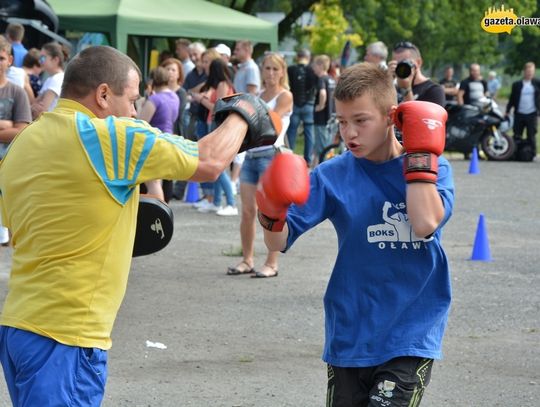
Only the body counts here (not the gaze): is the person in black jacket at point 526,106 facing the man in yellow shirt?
yes

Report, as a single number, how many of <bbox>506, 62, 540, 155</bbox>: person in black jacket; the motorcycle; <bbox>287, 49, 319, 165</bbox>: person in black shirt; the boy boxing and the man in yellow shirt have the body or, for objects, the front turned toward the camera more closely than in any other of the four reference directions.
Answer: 2

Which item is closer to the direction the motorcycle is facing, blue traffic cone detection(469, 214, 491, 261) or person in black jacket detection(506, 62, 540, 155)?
the person in black jacket

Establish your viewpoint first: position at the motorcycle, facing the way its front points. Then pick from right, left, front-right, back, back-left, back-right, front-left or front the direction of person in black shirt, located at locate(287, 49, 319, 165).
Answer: back-right

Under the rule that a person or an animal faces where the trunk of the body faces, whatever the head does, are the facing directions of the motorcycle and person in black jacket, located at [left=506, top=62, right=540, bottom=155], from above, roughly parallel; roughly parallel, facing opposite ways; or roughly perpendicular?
roughly perpendicular

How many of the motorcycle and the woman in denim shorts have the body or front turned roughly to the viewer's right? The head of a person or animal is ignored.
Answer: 1

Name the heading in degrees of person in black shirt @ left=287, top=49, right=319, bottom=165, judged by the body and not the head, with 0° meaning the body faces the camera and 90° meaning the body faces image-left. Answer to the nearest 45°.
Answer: approximately 180°

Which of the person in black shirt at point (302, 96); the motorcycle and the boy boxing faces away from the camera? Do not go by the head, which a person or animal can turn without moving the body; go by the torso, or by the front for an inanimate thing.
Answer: the person in black shirt

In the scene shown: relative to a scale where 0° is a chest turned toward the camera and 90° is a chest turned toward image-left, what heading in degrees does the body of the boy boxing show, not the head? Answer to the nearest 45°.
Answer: approximately 0°
